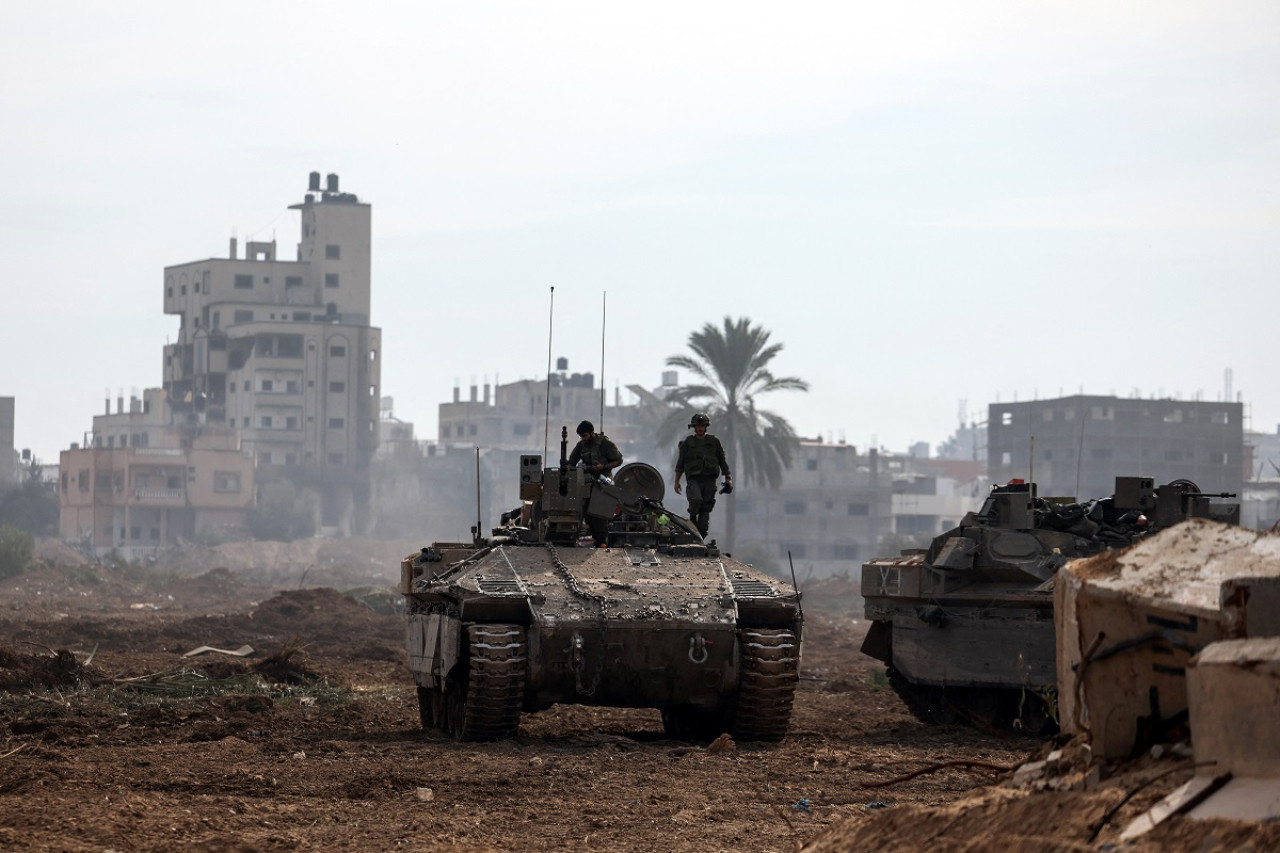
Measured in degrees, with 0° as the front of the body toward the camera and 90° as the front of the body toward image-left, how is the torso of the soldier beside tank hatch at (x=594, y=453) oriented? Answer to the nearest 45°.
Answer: approximately 45°

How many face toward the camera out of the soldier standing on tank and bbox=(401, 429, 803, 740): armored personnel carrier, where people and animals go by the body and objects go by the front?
2

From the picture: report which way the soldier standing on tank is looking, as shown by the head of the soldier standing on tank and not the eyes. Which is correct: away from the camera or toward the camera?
toward the camera

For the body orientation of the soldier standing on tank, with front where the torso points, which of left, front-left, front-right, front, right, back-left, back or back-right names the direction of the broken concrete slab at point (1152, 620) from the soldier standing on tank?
front

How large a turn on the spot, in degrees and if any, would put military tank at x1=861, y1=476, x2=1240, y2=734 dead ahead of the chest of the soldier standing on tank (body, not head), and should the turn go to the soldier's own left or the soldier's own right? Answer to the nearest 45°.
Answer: approximately 45° to the soldier's own left

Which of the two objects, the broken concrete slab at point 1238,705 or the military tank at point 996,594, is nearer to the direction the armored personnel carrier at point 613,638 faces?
the broken concrete slab

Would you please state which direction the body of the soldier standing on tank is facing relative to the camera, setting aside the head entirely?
toward the camera

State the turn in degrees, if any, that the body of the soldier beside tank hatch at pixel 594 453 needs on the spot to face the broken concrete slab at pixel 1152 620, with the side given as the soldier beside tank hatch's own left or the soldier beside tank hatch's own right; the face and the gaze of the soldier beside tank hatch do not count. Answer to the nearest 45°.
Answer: approximately 45° to the soldier beside tank hatch's own left

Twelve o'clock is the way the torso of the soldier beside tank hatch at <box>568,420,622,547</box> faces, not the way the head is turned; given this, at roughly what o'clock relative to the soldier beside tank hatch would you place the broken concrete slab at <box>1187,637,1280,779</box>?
The broken concrete slab is roughly at 10 o'clock from the soldier beside tank hatch.
